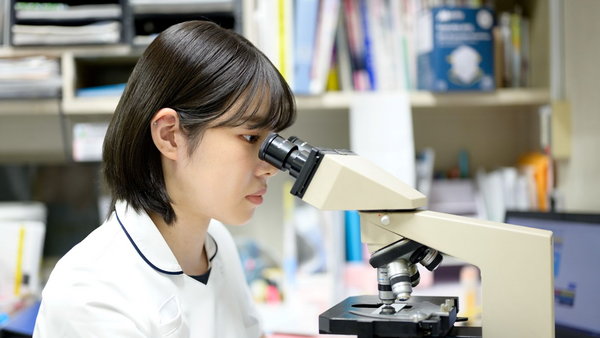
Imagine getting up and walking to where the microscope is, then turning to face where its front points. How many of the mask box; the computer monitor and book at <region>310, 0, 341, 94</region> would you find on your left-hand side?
0

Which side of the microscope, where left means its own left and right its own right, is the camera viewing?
left

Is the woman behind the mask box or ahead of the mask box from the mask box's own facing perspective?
ahead

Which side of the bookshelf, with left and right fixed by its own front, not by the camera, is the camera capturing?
front

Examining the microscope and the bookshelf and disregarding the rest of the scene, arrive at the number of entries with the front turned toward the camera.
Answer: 1

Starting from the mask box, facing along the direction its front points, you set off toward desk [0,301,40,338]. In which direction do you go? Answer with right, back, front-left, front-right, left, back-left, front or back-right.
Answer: front-right

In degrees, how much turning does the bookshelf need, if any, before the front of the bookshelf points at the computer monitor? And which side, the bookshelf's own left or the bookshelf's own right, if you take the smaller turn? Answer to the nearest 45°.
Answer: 0° — it already faces it

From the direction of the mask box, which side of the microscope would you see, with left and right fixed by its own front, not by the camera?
right

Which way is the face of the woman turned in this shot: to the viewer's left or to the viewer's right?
to the viewer's right

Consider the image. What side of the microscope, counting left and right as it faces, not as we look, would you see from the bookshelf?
right

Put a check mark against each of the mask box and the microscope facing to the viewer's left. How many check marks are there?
1

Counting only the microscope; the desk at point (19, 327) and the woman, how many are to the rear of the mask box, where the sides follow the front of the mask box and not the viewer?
0

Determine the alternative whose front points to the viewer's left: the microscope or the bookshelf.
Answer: the microscope
